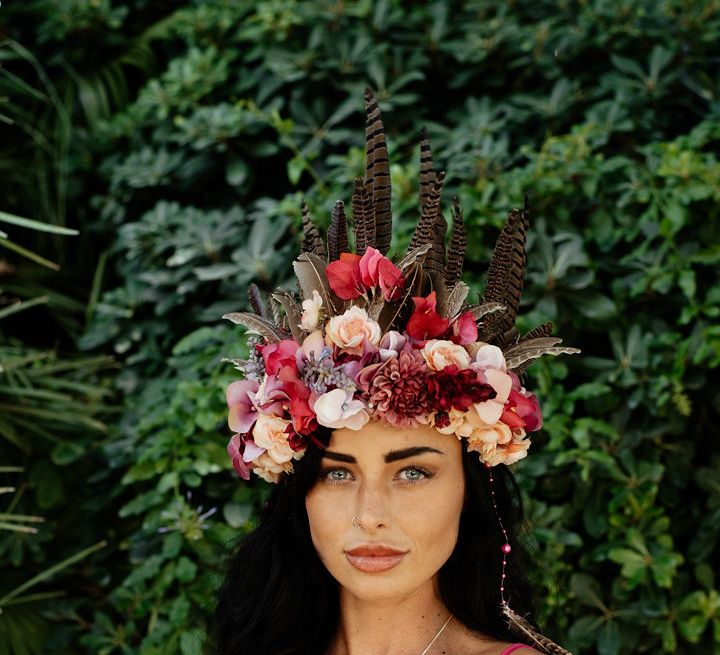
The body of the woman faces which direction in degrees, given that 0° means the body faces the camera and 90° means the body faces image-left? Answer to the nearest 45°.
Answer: approximately 0°
